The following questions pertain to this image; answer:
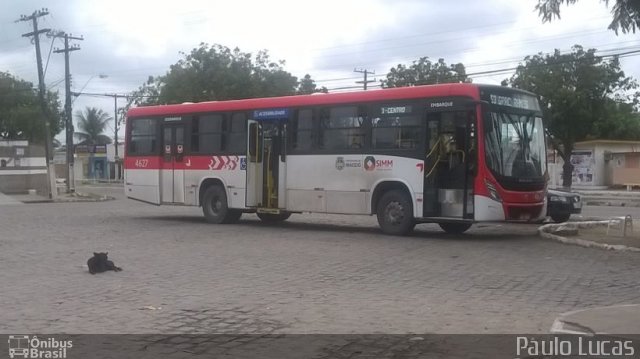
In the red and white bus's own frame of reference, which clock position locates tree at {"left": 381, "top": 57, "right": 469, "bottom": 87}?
The tree is roughly at 8 o'clock from the red and white bus.

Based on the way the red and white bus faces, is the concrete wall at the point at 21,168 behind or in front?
behind

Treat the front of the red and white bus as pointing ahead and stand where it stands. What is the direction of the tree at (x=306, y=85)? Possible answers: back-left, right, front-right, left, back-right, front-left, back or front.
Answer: back-left

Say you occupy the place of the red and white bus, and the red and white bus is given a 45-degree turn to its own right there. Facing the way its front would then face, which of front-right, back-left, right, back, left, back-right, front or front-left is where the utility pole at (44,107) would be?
back-right

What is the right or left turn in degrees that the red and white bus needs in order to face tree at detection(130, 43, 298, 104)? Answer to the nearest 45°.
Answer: approximately 135° to its left

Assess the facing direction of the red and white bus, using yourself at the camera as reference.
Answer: facing the viewer and to the right of the viewer

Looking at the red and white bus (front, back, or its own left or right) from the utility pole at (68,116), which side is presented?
back

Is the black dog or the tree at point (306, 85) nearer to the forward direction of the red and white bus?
the black dog
